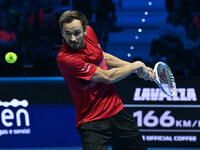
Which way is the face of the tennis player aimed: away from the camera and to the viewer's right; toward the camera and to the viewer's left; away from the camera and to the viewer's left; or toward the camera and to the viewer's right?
toward the camera and to the viewer's left

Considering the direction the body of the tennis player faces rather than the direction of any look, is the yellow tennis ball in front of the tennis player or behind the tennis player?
behind

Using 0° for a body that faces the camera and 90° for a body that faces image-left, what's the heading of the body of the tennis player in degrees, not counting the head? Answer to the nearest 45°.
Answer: approximately 315°
